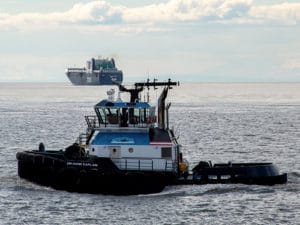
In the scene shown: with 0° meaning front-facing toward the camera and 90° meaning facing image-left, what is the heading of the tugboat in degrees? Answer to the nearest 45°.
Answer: approximately 90°
